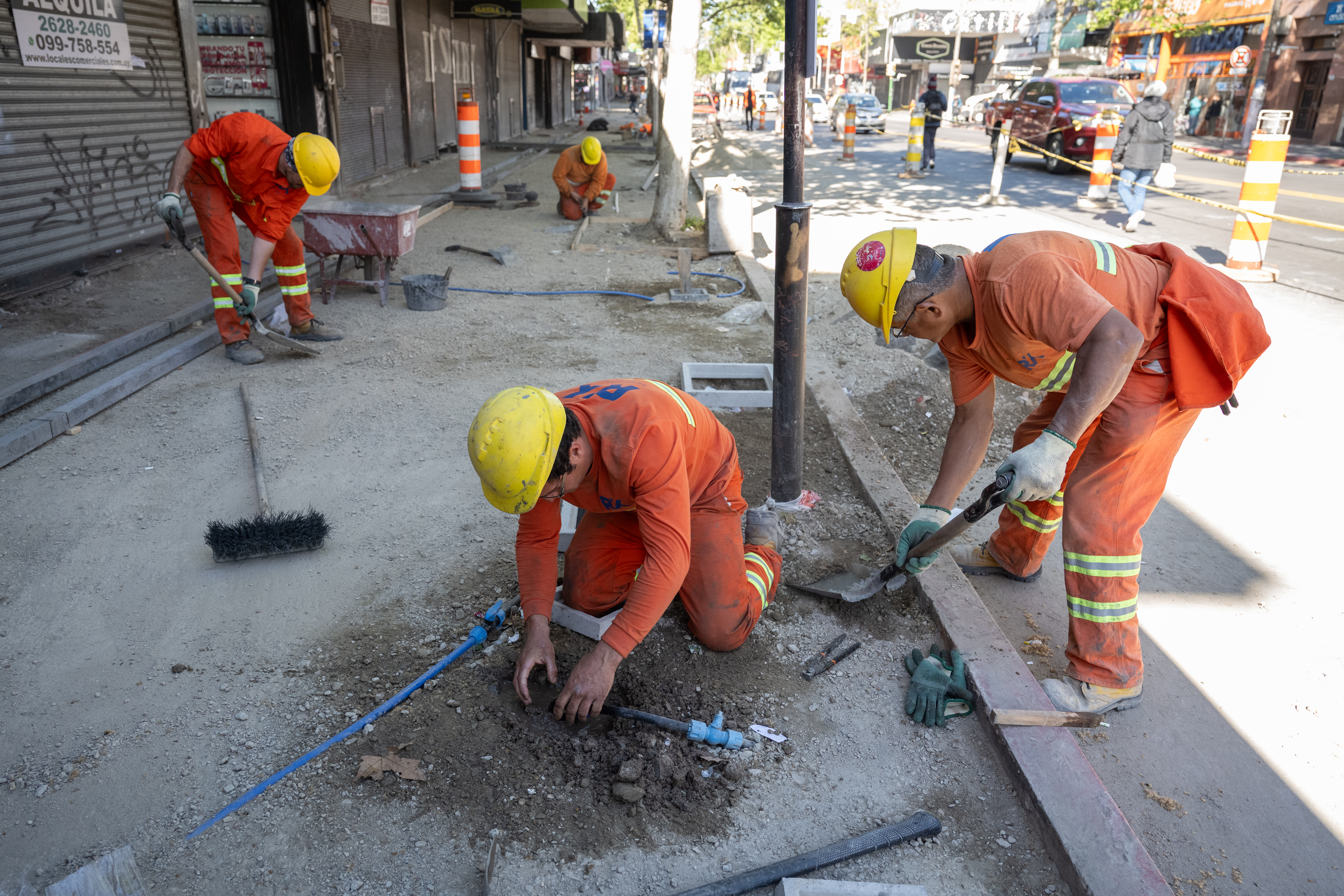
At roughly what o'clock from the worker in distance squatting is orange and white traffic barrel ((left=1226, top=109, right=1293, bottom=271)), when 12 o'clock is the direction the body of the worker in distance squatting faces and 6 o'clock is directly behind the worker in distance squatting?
The orange and white traffic barrel is roughly at 10 o'clock from the worker in distance squatting.

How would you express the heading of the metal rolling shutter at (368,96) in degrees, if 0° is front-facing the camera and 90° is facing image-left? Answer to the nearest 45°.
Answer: approximately 315°

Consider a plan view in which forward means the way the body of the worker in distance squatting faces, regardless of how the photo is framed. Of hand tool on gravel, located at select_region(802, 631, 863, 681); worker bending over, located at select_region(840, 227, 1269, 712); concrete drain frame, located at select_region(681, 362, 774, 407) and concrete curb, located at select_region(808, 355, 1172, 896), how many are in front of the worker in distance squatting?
4

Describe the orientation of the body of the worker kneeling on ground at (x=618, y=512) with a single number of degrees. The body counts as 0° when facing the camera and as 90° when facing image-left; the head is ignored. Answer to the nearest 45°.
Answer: approximately 45°

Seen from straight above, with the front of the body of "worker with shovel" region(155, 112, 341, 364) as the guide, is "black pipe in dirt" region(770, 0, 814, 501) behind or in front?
in front

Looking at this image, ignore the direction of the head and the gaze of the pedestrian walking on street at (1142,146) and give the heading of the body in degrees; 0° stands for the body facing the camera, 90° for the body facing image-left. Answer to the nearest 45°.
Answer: approximately 180°

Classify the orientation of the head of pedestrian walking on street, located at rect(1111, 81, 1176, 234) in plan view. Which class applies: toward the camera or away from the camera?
away from the camera

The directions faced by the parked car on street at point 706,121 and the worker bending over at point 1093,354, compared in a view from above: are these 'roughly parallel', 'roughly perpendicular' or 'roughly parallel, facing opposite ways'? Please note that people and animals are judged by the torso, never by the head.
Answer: roughly perpendicular
